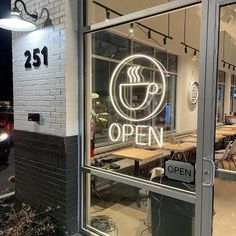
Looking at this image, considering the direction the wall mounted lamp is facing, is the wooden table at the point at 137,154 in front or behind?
behind

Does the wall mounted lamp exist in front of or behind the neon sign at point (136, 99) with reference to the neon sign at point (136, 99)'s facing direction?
in front

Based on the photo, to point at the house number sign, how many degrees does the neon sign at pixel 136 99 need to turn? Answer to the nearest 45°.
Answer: approximately 45° to its right

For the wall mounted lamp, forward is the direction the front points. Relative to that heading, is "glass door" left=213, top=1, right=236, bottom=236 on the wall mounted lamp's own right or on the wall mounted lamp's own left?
on the wall mounted lamp's own left

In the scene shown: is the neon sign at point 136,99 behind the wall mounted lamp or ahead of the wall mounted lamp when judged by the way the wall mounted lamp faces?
behind

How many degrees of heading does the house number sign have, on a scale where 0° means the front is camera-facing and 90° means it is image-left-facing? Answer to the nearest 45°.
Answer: approximately 45°
